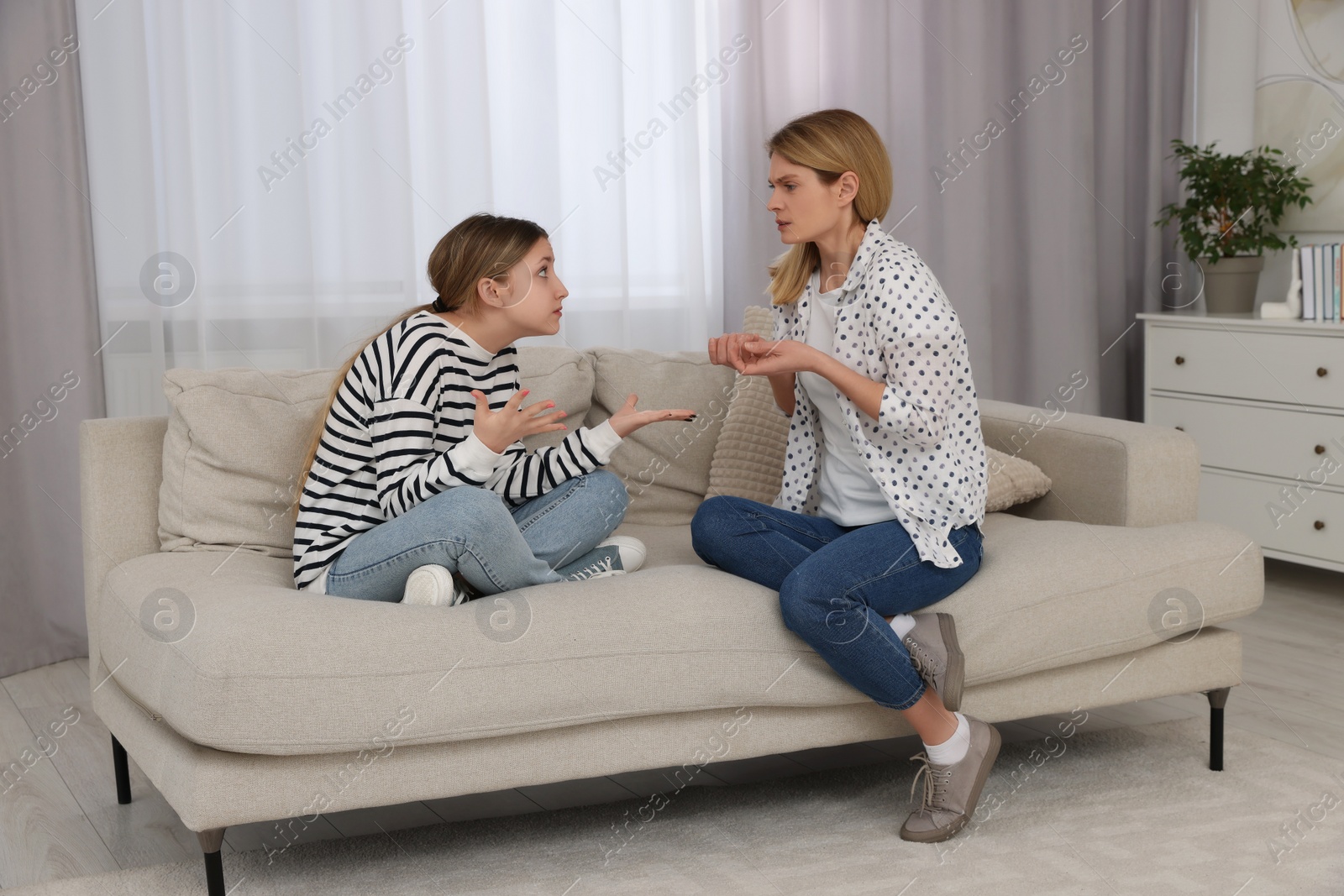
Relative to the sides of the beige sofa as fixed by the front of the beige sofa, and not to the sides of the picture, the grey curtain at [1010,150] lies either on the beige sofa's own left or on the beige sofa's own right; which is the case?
on the beige sofa's own left

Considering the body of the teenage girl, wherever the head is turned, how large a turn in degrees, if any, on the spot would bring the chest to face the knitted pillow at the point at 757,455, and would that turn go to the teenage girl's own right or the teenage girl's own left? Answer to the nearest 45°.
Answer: approximately 45° to the teenage girl's own left

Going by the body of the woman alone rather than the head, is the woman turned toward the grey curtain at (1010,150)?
no

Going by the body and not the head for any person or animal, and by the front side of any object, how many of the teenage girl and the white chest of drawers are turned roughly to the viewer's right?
1

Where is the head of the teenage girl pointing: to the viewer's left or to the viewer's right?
to the viewer's right

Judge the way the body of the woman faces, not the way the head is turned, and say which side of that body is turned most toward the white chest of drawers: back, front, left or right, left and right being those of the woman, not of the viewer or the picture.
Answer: back

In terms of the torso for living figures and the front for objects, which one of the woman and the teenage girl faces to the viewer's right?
the teenage girl

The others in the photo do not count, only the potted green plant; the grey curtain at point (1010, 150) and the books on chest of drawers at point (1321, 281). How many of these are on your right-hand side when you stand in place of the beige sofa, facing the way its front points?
0

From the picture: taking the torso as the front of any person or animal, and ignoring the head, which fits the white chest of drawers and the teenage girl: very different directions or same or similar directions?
very different directions

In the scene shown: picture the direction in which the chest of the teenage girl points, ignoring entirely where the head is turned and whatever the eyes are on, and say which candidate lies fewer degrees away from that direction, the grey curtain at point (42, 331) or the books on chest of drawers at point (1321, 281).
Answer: the books on chest of drawers

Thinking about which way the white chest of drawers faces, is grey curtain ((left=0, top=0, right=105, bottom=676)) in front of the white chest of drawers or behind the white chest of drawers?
in front

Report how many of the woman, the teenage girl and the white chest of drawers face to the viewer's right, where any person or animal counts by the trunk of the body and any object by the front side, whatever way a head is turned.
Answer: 1

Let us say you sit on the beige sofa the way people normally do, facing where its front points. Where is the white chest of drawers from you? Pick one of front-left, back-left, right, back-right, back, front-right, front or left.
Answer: left

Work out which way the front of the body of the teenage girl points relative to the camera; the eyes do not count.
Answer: to the viewer's right

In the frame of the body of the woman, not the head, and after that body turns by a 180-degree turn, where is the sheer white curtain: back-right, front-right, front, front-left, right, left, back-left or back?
left

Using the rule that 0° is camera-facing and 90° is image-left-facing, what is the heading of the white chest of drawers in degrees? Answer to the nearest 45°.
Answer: approximately 45°

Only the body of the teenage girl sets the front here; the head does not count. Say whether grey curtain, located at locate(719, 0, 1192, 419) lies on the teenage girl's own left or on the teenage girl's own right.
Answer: on the teenage girl's own left
